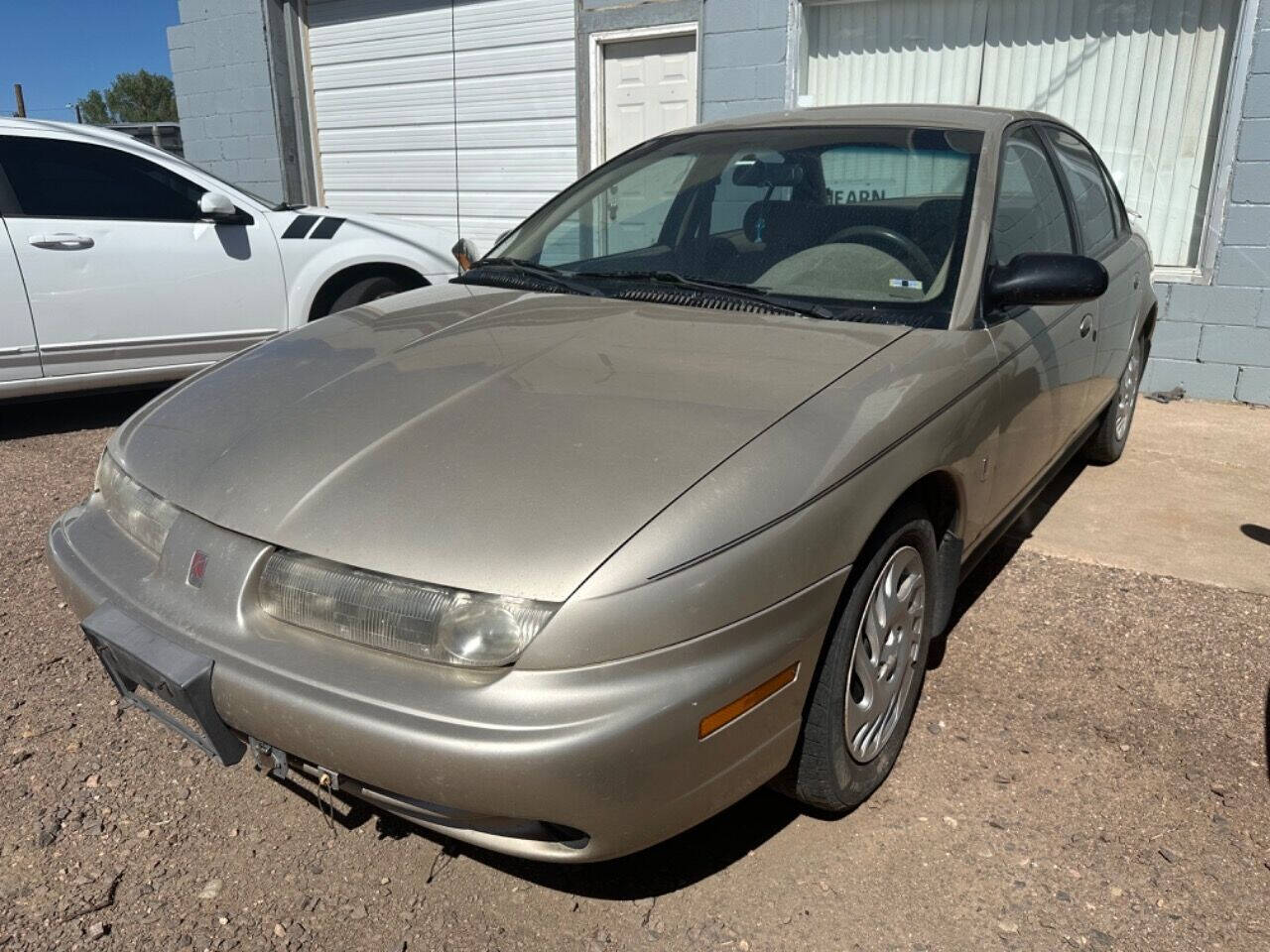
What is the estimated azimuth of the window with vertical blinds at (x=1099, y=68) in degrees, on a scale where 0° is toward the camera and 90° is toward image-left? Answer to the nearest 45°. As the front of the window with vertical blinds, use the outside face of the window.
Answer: approximately 0°

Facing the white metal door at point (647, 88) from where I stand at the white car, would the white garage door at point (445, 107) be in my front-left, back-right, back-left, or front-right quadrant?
front-left

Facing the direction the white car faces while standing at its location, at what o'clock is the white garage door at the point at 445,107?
The white garage door is roughly at 10 o'clock from the white car.

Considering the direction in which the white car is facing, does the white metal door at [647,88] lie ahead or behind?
ahead

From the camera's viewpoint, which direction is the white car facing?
to the viewer's right

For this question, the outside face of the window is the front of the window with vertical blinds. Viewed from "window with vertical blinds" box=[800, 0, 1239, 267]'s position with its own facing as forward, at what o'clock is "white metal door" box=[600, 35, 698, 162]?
The white metal door is roughly at 3 o'clock from the window with vertical blinds.

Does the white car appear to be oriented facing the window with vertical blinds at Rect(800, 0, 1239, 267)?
yes

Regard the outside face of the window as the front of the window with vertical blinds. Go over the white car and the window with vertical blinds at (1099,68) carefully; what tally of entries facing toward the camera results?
1

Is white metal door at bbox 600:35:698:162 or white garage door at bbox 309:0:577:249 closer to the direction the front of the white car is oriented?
the white metal door

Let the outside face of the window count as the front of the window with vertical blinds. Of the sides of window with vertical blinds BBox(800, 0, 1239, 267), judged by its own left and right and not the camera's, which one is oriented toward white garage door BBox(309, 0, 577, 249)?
right

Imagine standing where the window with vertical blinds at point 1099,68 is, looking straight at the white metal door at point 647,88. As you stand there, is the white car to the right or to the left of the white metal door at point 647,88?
left

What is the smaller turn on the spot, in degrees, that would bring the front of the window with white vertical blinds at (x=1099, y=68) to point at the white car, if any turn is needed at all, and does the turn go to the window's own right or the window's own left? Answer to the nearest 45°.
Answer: approximately 45° to the window's own right
